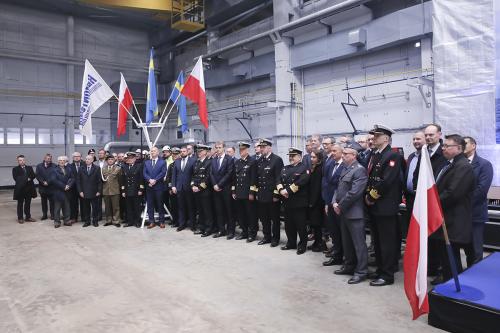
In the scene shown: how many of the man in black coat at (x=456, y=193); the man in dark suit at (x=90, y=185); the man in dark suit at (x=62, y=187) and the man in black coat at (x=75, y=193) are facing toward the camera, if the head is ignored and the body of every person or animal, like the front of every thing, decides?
3

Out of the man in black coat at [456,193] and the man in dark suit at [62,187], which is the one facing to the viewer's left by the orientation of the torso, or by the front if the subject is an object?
the man in black coat

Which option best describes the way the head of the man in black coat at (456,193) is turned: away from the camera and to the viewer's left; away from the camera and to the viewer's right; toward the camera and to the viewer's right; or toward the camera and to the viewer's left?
toward the camera and to the viewer's left

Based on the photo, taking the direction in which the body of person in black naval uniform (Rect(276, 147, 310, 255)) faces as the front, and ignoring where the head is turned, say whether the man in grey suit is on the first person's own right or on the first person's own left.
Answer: on the first person's own left

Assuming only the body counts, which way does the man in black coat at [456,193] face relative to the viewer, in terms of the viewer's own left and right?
facing to the left of the viewer

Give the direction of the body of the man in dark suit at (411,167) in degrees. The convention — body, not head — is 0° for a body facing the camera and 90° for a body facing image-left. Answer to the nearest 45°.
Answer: approximately 45°

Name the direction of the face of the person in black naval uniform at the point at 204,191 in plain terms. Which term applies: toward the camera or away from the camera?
toward the camera

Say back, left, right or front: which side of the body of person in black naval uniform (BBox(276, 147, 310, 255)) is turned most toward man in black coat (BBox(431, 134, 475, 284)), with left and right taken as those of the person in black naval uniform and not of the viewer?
left

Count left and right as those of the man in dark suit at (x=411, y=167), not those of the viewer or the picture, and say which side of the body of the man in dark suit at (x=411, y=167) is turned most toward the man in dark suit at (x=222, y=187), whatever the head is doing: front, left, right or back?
right

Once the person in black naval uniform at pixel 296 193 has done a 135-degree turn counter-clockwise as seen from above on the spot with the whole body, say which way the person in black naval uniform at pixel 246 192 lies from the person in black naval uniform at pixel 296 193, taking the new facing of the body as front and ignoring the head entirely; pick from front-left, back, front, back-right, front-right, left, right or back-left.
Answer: back-left

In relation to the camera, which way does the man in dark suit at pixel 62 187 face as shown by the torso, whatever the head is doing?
toward the camera

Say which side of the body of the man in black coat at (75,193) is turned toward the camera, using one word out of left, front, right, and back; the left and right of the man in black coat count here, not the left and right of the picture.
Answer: front

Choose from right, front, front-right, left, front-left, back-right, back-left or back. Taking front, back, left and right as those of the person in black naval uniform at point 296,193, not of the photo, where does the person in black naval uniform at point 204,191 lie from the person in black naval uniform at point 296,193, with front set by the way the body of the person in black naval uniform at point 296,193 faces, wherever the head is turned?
right

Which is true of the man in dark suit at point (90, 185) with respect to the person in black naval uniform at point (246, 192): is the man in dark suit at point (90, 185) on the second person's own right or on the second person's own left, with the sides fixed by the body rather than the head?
on the second person's own right
